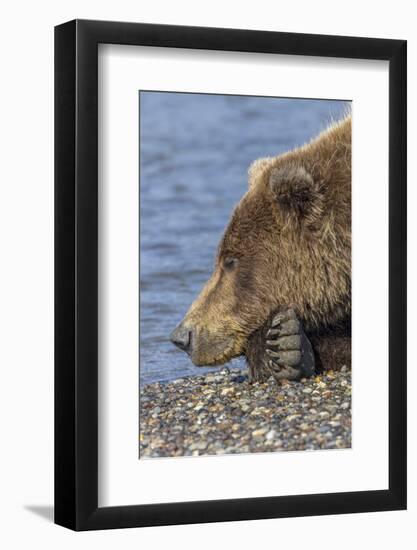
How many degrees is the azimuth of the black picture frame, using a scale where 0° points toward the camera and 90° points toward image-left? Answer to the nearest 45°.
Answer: approximately 315°
